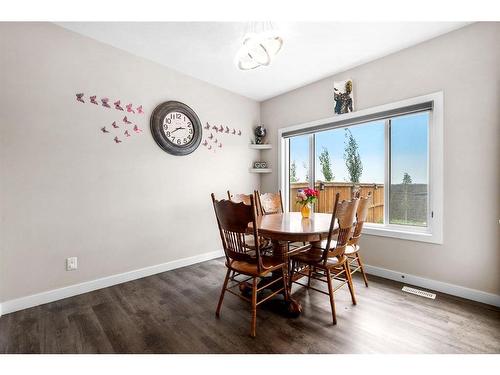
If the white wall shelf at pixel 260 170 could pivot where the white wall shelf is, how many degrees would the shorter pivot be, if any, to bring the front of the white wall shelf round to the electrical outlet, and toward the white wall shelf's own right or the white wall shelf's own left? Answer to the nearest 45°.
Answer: approximately 45° to the white wall shelf's own right

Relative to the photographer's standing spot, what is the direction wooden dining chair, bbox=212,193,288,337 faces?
facing away from the viewer and to the right of the viewer

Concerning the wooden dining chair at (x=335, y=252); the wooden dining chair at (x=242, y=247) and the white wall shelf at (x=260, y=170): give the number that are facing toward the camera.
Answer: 1

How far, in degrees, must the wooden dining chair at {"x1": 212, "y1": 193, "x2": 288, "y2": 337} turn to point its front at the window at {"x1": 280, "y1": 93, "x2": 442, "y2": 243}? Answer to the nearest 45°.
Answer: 0° — it already faces it

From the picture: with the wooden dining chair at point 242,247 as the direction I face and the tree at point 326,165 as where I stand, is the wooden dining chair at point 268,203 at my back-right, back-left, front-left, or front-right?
front-right

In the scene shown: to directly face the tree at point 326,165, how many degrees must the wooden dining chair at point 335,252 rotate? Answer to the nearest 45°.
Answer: approximately 45° to its right

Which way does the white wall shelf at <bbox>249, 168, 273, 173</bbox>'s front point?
toward the camera

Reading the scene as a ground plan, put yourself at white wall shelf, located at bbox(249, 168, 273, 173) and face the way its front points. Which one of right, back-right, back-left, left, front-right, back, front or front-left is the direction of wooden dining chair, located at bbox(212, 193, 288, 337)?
front

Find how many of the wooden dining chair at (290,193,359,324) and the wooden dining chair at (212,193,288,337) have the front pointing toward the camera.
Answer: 0

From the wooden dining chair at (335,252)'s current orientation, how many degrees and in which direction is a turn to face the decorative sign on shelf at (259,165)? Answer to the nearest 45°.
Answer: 0° — it already faces it

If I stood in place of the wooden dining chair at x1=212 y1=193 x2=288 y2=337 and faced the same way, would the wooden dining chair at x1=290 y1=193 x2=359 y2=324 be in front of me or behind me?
in front

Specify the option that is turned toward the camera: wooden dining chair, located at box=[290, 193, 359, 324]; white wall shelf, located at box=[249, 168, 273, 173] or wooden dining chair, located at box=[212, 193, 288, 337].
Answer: the white wall shelf

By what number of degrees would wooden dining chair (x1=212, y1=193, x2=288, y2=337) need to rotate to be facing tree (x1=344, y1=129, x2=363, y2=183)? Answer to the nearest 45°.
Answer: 0° — it already faces it

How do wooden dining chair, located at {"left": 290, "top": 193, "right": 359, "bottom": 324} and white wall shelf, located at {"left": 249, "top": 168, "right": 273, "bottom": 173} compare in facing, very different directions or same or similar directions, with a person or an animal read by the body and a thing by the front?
very different directions

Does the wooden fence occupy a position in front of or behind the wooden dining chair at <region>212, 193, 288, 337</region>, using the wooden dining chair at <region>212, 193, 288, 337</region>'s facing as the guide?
in front
